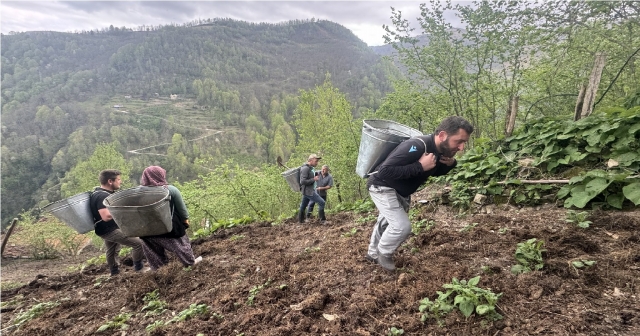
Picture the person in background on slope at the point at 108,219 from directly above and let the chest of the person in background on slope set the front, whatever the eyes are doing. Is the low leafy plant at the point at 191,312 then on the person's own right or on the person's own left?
on the person's own right

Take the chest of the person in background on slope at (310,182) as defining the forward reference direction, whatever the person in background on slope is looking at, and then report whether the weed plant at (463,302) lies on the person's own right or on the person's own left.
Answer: on the person's own right

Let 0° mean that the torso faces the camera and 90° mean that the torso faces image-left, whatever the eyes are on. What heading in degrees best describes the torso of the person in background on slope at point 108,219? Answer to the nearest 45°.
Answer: approximately 270°

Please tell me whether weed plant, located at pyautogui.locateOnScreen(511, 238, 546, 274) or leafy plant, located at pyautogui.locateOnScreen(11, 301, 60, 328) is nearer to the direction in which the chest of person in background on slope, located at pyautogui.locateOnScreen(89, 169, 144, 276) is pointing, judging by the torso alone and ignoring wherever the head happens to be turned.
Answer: the weed plant

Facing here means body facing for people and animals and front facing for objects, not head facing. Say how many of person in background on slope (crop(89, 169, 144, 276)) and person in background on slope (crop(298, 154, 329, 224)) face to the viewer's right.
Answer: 2

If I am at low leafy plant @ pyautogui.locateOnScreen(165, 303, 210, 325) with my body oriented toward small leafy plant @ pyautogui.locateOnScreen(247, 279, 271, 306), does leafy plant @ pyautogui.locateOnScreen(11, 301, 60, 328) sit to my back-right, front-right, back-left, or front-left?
back-left

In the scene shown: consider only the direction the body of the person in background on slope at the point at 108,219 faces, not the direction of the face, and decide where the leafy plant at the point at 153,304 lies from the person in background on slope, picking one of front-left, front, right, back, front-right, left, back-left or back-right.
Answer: right

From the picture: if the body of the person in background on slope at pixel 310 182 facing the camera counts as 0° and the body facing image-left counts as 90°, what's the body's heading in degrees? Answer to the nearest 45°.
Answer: approximately 270°

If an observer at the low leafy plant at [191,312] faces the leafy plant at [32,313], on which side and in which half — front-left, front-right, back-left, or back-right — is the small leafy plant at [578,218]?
back-right

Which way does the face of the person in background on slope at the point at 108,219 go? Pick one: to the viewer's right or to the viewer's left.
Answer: to the viewer's right

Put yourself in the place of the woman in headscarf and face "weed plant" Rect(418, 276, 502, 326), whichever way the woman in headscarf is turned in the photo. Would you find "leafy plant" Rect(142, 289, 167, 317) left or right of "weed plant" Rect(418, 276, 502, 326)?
right
